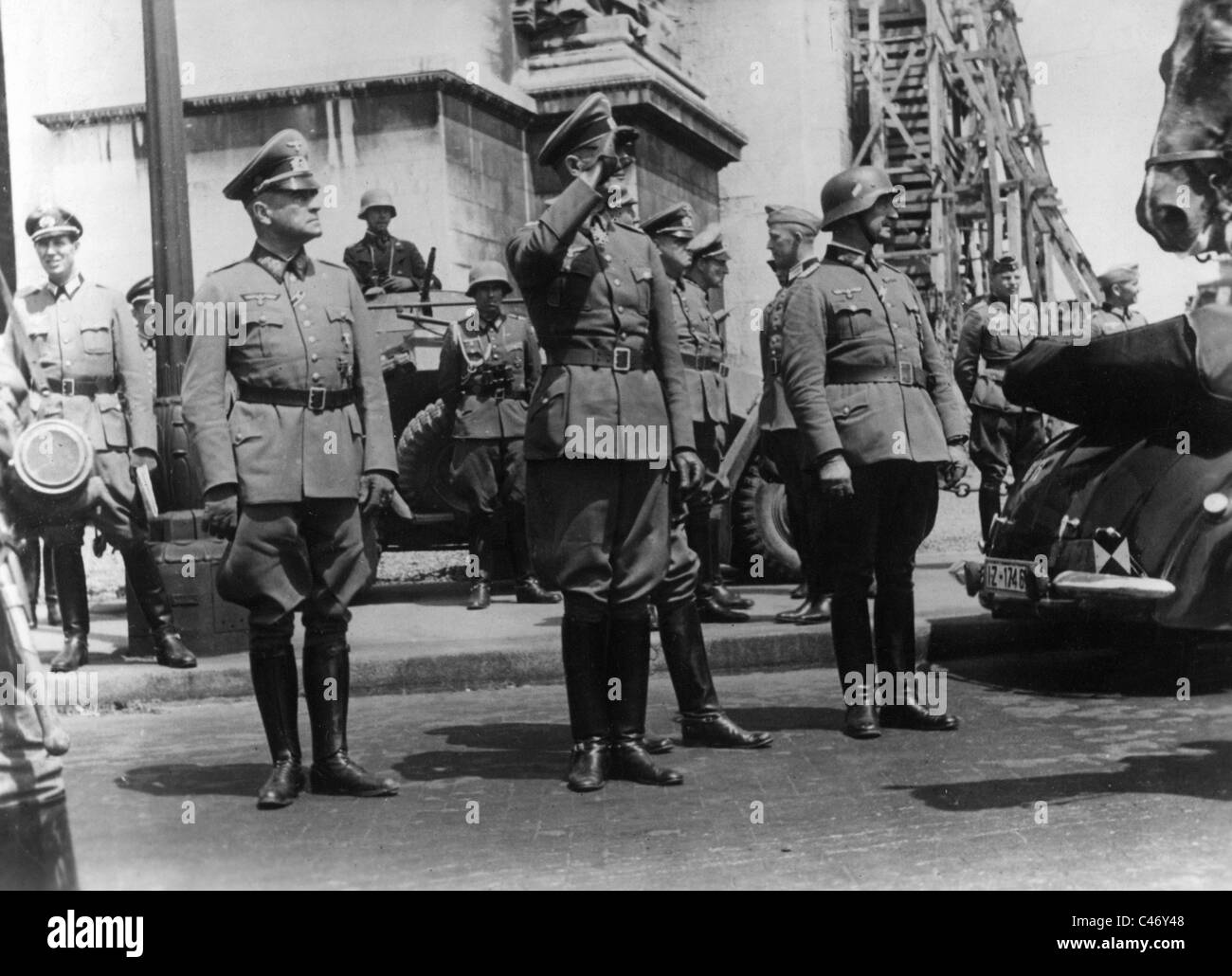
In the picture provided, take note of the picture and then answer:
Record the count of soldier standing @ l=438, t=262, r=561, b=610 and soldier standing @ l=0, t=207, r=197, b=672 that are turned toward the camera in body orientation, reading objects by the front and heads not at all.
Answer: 2

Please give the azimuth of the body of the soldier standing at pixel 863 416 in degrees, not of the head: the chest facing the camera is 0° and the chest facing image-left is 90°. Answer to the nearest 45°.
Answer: approximately 315°

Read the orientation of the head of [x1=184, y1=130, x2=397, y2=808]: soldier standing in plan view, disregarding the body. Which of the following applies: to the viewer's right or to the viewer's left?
to the viewer's right

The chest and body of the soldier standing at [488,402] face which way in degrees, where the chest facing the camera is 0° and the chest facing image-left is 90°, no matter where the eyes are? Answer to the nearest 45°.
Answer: approximately 0°

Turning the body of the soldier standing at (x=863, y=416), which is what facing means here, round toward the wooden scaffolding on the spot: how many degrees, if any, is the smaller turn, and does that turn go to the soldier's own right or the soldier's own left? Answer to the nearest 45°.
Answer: approximately 135° to the soldier's own left
